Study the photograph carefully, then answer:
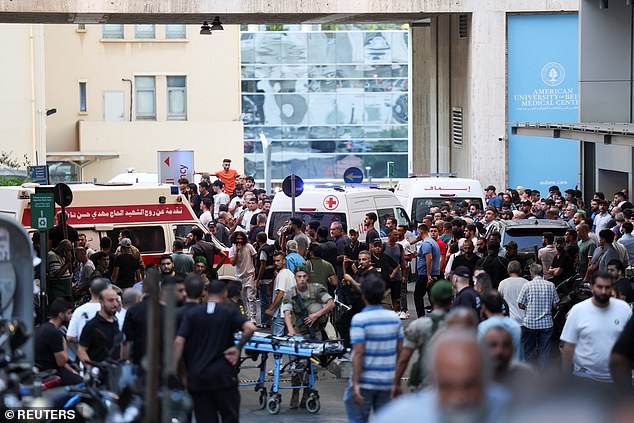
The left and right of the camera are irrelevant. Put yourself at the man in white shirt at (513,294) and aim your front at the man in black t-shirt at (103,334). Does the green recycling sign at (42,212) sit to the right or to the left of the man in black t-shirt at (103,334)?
right

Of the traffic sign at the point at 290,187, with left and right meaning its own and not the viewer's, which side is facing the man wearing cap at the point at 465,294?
front

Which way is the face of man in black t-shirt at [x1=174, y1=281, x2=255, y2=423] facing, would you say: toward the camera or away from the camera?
away from the camera

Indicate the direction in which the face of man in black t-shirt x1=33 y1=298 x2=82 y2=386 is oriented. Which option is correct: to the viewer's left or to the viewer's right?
to the viewer's right

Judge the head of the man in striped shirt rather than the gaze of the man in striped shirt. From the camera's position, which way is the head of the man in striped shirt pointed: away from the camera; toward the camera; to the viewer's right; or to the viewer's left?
away from the camera

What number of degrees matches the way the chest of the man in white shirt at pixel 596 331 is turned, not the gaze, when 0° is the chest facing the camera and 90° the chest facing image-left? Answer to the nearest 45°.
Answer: approximately 0°

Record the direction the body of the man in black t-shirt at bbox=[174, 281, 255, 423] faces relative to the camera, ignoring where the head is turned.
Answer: away from the camera

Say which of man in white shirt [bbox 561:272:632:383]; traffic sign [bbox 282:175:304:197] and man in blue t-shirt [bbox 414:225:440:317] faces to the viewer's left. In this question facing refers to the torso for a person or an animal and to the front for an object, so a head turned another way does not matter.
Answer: the man in blue t-shirt

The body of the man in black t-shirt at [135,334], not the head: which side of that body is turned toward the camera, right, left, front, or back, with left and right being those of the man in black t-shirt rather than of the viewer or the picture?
back

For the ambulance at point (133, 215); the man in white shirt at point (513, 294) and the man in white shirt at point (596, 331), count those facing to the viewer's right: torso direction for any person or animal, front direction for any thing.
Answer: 1

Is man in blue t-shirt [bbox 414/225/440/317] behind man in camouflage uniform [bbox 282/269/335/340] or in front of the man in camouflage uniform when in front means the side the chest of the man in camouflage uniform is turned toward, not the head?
behind

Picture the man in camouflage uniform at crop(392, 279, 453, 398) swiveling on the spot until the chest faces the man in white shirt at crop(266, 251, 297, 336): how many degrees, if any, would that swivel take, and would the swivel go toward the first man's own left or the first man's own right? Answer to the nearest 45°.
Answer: approximately 45° to the first man's own left

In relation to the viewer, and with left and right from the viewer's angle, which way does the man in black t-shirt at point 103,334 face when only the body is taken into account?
facing the viewer and to the right of the viewer
